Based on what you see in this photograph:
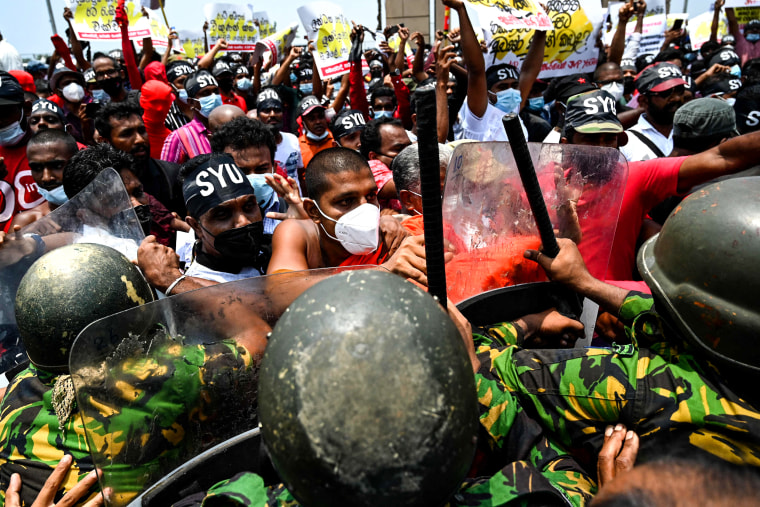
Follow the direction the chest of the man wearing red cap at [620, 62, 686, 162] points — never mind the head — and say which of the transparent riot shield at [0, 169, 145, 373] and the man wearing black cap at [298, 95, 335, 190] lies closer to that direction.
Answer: the transparent riot shield

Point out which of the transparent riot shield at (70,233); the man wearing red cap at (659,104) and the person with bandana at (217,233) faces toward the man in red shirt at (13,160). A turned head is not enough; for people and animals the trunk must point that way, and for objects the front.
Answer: the transparent riot shield

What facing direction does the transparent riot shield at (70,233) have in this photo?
away from the camera

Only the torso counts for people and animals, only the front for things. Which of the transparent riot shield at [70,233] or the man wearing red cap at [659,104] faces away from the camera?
the transparent riot shield

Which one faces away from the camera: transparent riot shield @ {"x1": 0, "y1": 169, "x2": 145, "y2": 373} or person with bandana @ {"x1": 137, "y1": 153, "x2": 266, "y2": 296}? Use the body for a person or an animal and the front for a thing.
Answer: the transparent riot shield

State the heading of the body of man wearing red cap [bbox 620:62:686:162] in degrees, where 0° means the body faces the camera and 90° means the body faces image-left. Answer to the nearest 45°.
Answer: approximately 315°

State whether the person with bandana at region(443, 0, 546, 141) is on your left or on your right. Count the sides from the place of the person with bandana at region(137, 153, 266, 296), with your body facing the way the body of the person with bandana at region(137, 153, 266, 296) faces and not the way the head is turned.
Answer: on your left
